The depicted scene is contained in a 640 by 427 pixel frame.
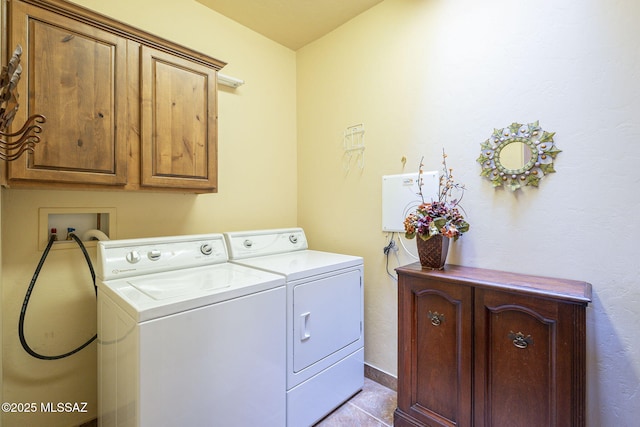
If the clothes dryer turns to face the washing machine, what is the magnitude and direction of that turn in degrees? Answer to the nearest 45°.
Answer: approximately 90° to its right

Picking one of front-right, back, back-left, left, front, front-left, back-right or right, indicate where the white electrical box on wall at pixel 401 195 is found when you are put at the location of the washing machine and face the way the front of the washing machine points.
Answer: front-left

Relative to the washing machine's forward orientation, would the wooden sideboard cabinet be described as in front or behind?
in front

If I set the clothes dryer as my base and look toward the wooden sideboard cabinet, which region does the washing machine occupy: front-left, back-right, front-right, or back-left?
back-right

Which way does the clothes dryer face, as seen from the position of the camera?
facing the viewer and to the right of the viewer

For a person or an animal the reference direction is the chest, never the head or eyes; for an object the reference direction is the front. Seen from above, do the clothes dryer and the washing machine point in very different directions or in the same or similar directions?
same or similar directions

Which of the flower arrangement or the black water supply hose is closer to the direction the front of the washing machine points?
the flower arrangement

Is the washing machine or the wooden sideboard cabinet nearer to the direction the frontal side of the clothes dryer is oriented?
the wooden sideboard cabinet

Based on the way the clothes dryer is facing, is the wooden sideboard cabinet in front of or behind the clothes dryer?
in front
